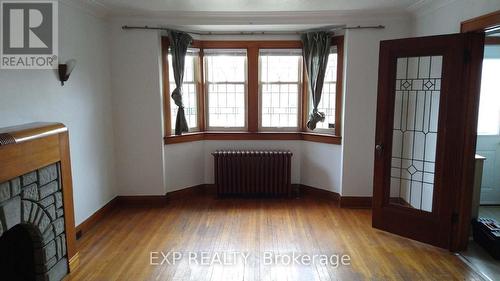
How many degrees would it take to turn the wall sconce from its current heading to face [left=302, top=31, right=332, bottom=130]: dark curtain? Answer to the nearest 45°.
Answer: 0° — it already faces it

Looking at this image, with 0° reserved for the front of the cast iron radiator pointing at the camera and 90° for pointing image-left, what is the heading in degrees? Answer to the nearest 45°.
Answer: approximately 0°

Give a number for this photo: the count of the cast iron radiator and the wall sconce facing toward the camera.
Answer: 1

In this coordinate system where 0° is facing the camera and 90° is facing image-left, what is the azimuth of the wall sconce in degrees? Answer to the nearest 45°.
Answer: approximately 270°

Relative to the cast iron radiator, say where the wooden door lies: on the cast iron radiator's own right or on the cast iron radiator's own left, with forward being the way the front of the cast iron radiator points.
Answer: on the cast iron radiator's own left
